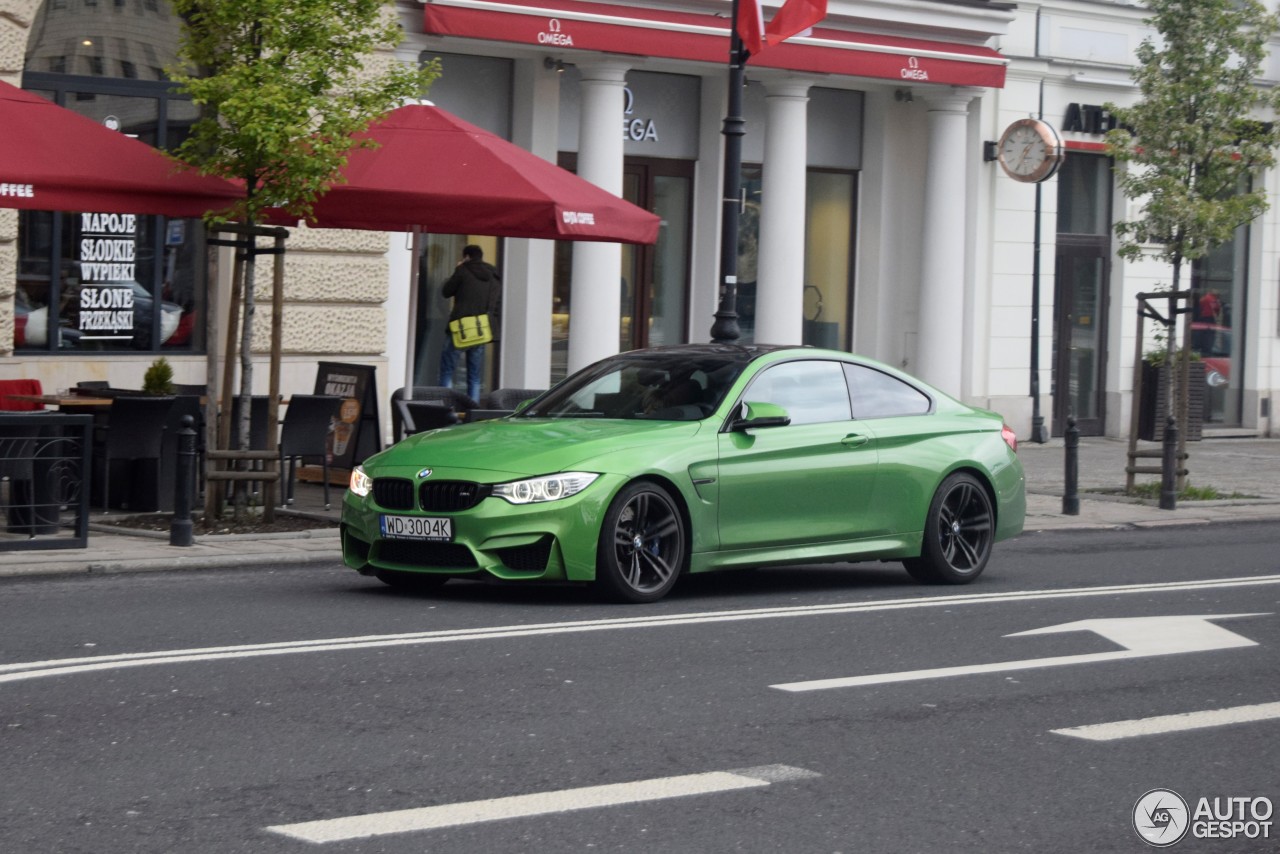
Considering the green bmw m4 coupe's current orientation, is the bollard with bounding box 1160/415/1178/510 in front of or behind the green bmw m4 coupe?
behind

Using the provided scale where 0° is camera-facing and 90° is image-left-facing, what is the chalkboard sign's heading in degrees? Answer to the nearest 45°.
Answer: approximately 45°

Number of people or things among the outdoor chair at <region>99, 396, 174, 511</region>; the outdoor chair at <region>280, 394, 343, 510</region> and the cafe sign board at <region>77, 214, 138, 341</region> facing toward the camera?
1

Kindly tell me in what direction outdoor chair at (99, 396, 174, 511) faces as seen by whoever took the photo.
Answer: facing away from the viewer and to the left of the viewer

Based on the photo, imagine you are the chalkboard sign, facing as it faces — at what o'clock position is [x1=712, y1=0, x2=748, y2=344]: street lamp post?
The street lamp post is roughly at 8 o'clock from the chalkboard sign.

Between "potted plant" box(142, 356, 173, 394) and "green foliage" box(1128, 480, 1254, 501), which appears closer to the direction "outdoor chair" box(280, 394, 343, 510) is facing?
the potted plant

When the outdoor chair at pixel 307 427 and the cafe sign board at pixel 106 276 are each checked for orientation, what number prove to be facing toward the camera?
1
